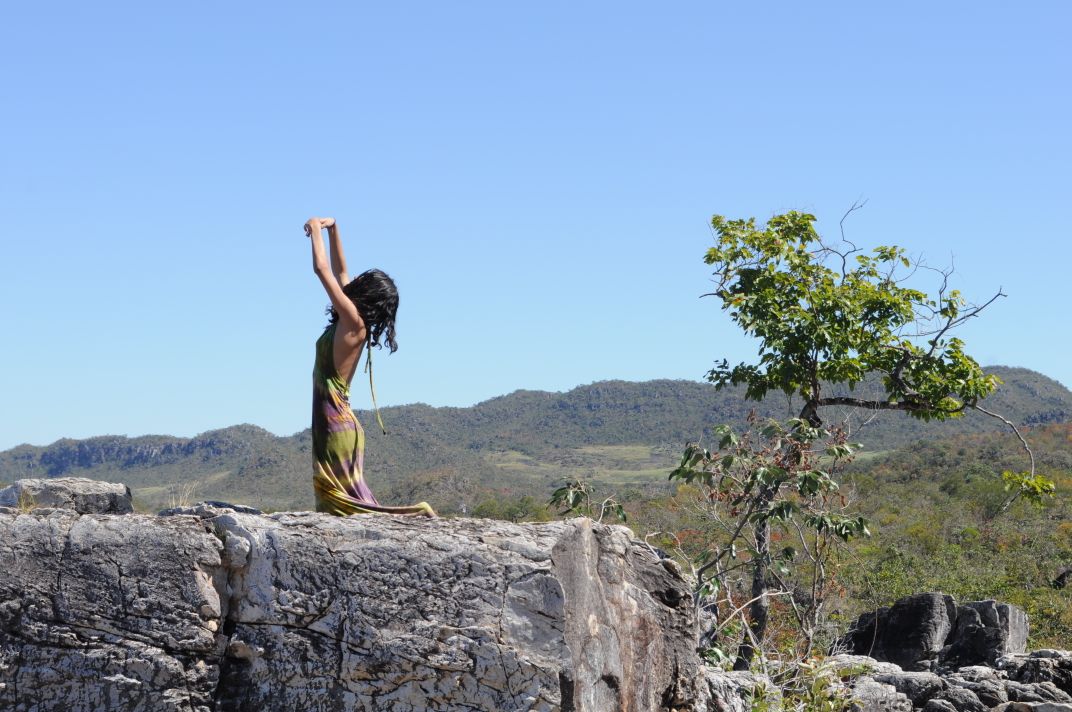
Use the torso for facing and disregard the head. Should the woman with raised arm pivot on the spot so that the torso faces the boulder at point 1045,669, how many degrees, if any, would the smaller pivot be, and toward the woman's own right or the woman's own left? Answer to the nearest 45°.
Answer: approximately 135° to the woman's own right

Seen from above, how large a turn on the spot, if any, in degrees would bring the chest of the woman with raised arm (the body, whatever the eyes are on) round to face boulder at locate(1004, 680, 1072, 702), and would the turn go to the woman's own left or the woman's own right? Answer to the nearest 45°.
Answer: approximately 135° to the woman's own right

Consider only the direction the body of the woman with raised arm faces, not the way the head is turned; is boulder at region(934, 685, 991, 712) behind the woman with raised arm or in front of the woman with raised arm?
behind

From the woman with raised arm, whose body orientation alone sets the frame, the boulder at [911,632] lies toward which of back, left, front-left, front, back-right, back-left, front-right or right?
back-right

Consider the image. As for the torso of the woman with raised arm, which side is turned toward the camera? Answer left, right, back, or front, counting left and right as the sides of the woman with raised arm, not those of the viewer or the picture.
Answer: left

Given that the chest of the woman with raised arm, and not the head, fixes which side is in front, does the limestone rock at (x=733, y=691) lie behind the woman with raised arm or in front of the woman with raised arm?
behind

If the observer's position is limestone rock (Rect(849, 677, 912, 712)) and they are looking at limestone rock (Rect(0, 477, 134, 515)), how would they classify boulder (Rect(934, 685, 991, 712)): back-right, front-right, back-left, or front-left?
back-right

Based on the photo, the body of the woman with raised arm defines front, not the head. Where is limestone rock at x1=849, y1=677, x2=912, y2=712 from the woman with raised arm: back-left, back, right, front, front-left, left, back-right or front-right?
back-right

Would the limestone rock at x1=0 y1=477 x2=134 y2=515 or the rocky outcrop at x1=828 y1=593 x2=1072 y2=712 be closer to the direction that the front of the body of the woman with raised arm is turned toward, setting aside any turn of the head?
the limestone rock
